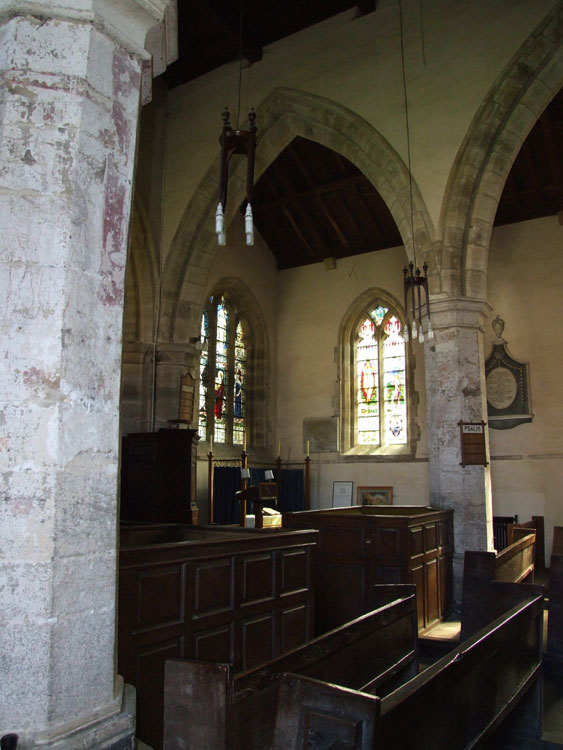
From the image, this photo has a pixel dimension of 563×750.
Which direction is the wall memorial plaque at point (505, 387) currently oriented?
toward the camera

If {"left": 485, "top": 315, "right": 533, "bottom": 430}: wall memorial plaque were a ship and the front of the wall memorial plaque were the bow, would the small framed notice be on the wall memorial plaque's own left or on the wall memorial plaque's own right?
on the wall memorial plaque's own right

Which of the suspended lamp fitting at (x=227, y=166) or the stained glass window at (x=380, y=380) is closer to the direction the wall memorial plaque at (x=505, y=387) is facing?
the suspended lamp fitting

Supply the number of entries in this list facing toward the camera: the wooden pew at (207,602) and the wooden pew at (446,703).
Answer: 0

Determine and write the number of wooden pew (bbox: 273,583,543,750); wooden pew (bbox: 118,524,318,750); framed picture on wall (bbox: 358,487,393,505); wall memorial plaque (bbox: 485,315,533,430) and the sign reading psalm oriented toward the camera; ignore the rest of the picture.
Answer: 3

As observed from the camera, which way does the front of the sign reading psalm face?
facing the viewer

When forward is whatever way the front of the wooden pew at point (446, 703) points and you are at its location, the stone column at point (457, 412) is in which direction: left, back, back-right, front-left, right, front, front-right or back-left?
front-right

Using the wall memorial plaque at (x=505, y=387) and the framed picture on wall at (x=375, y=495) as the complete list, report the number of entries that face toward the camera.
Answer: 2

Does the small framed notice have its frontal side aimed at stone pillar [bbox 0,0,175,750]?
yes

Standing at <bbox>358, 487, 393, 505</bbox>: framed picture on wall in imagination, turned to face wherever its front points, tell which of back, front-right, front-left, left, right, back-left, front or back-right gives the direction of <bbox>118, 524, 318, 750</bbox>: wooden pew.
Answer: front
